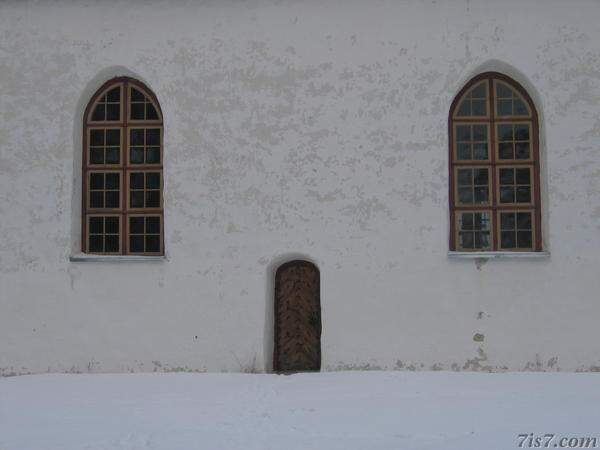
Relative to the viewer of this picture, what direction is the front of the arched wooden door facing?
facing the viewer

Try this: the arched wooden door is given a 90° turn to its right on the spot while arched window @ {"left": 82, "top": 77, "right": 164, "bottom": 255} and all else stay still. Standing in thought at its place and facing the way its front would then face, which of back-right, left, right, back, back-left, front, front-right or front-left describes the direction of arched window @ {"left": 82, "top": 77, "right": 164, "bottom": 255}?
front

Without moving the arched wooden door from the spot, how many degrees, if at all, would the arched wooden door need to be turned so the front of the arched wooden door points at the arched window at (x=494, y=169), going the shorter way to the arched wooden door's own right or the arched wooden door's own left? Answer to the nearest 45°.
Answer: approximately 90° to the arched wooden door's own left
